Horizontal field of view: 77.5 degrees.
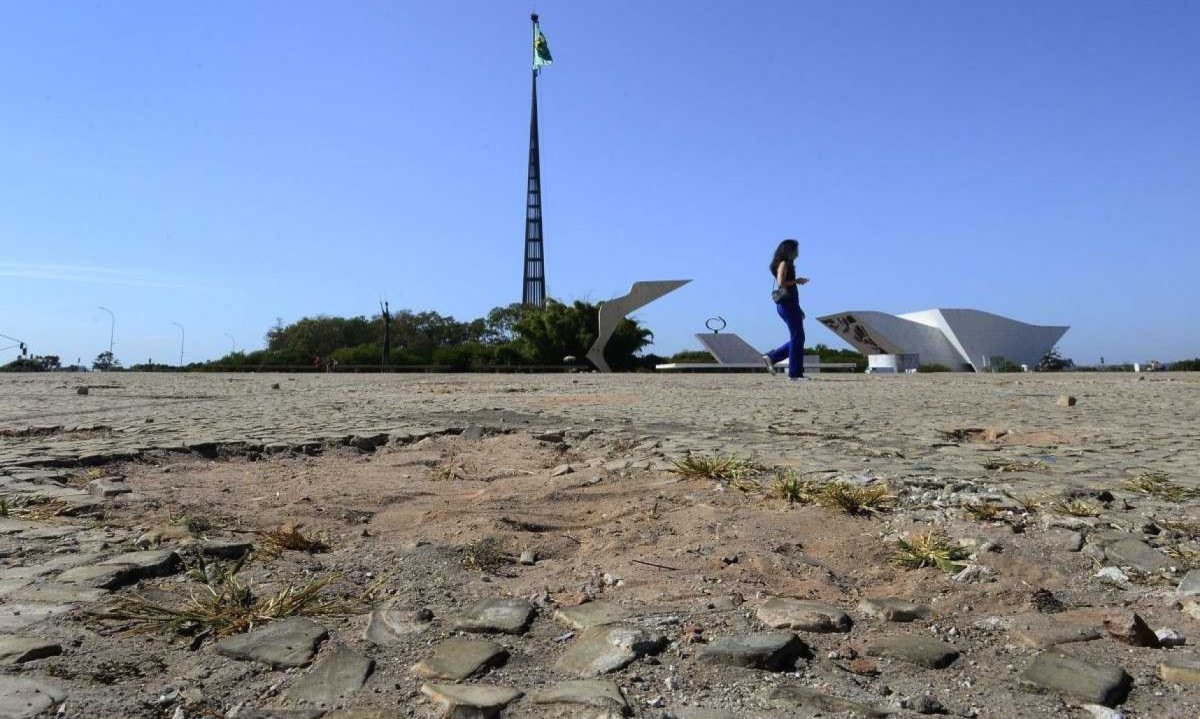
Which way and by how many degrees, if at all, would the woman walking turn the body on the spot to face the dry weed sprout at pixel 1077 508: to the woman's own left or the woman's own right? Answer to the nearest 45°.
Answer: approximately 90° to the woman's own right

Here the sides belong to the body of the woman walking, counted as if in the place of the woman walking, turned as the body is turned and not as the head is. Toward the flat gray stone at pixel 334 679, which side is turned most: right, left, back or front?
right

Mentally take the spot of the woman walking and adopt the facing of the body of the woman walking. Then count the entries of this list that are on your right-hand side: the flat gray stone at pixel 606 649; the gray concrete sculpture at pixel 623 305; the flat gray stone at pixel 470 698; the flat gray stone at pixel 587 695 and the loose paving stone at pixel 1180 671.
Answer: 4

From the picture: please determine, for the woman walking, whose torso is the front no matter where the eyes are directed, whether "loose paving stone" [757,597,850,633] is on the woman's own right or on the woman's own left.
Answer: on the woman's own right

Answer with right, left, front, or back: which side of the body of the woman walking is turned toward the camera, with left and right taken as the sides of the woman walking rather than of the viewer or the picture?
right

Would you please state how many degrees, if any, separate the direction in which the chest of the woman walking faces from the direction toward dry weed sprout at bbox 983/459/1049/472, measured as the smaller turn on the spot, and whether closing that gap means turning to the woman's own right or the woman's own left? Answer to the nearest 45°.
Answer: approximately 90° to the woman's own right

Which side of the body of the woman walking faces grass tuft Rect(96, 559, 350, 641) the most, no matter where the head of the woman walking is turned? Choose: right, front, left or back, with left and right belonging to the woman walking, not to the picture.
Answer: right

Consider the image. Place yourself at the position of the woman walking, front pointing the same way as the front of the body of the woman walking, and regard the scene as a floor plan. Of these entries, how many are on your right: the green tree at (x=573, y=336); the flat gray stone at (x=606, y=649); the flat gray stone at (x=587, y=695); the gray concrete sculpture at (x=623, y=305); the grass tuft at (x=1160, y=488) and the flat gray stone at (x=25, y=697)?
4

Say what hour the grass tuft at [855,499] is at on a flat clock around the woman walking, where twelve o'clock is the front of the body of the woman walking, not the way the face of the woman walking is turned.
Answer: The grass tuft is roughly at 3 o'clock from the woman walking.

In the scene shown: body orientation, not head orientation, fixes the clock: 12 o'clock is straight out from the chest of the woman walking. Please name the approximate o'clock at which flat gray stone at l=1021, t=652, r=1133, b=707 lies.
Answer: The flat gray stone is roughly at 3 o'clock from the woman walking.

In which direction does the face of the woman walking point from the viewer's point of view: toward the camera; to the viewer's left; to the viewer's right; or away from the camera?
to the viewer's right

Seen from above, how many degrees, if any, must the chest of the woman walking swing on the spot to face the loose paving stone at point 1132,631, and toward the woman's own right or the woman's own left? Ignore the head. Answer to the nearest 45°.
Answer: approximately 90° to the woman's own right

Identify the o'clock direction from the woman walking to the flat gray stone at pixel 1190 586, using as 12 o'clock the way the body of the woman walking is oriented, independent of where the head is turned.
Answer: The flat gray stone is roughly at 3 o'clock from the woman walking.

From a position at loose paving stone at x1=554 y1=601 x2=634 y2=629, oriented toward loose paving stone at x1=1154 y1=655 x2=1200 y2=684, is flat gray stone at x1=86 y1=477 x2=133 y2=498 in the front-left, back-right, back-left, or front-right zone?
back-left
